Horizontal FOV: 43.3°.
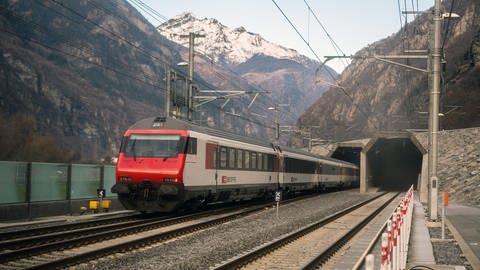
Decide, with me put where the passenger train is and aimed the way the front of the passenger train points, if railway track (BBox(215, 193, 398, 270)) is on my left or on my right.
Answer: on my left

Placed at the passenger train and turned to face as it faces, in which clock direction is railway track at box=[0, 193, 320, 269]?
The railway track is roughly at 11 o'clock from the passenger train.

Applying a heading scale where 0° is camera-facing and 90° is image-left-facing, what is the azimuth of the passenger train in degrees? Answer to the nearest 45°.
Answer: approximately 45°

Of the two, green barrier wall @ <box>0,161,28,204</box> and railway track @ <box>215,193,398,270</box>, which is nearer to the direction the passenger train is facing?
the green barrier wall

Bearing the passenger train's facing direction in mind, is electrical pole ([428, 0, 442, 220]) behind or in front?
behind
